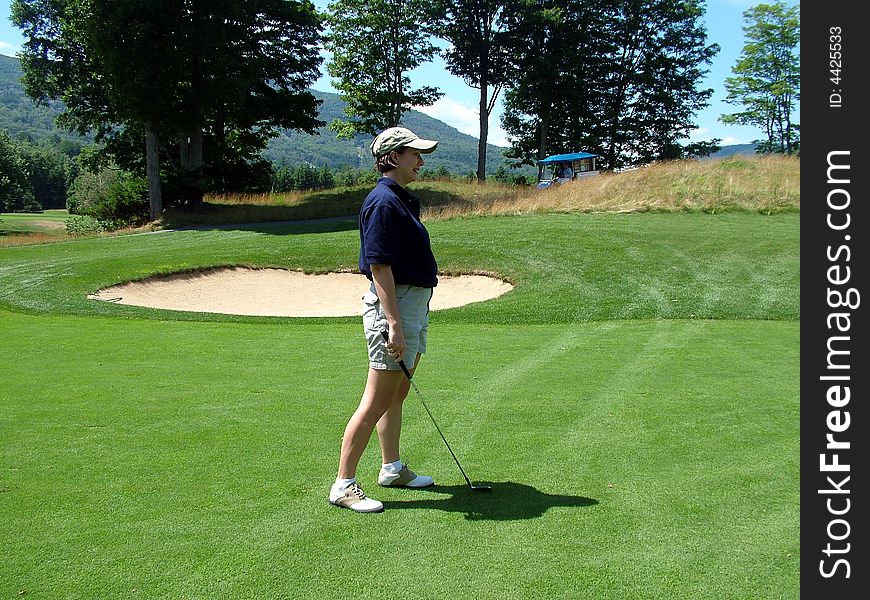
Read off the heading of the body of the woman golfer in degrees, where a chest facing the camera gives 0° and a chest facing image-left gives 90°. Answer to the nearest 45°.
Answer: approximately 270°

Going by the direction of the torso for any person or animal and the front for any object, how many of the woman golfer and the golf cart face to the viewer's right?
1

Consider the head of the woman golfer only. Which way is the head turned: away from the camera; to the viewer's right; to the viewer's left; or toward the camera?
to the viewer's right

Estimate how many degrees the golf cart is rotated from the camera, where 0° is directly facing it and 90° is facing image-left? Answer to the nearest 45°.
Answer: approximately 45°

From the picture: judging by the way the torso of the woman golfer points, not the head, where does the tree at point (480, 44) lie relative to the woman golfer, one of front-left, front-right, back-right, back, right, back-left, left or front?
left

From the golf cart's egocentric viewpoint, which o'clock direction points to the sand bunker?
The sand bunker is roughly at 11 o'clock from the golf cart.

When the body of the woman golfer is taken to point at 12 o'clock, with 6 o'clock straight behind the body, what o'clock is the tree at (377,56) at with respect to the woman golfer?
The tree is roughly at 9 o'clock from the woman golfer.

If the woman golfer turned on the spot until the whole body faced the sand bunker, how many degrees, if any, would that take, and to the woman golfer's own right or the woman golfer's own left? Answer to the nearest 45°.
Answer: approximately 90° to the woman golfer's own left

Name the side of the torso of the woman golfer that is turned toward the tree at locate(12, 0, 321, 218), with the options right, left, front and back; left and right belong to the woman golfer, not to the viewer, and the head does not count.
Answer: left

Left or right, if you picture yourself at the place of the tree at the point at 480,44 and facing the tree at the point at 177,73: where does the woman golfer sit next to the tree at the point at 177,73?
left
